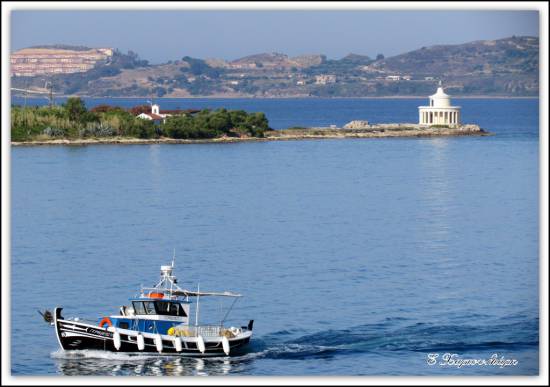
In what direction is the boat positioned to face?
to the viewer's left
